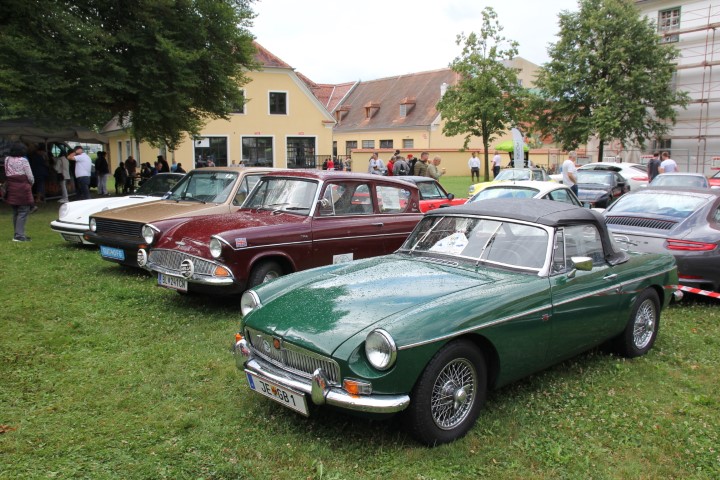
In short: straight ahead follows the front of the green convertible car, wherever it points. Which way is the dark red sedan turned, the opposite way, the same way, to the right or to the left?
the same way

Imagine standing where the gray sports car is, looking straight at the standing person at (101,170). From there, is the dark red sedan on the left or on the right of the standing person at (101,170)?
left

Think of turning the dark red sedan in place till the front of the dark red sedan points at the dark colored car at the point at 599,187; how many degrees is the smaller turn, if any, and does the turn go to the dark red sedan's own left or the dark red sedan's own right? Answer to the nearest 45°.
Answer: approximately 180°

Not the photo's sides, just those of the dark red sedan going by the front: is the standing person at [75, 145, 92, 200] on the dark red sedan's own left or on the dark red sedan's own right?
on the dark red sedan's own right

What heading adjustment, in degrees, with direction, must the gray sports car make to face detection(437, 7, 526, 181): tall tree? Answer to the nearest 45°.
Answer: approximately 45° to its left

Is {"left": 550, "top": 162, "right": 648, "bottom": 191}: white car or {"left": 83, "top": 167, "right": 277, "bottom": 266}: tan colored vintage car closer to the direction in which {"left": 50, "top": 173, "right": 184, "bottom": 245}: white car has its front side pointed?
the tan colored vintage car

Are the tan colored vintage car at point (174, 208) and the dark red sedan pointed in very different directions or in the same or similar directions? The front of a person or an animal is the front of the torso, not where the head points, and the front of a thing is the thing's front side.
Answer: same or similar directions

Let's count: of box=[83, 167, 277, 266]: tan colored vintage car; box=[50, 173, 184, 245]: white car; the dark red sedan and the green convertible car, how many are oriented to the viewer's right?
0

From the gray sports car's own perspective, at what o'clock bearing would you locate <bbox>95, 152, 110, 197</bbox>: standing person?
The standing person is roughly at 8 o'clock from the gray sports car.

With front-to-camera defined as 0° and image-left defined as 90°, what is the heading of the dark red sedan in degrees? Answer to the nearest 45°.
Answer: approximately 45°

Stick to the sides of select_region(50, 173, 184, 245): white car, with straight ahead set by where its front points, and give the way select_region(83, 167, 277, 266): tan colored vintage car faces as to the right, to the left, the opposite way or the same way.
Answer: the same way

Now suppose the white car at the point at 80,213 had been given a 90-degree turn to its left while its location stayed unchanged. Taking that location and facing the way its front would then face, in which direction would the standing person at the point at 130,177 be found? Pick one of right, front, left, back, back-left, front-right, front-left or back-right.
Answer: back-left

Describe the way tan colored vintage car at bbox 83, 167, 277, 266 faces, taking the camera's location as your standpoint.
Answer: facing the viewer and to the left of the viewer

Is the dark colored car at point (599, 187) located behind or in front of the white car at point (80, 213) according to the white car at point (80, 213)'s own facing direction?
behind

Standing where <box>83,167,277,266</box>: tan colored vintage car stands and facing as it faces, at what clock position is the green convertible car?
The green convertible car is roughly at 10 o'clock from the tan colored vintage car.
